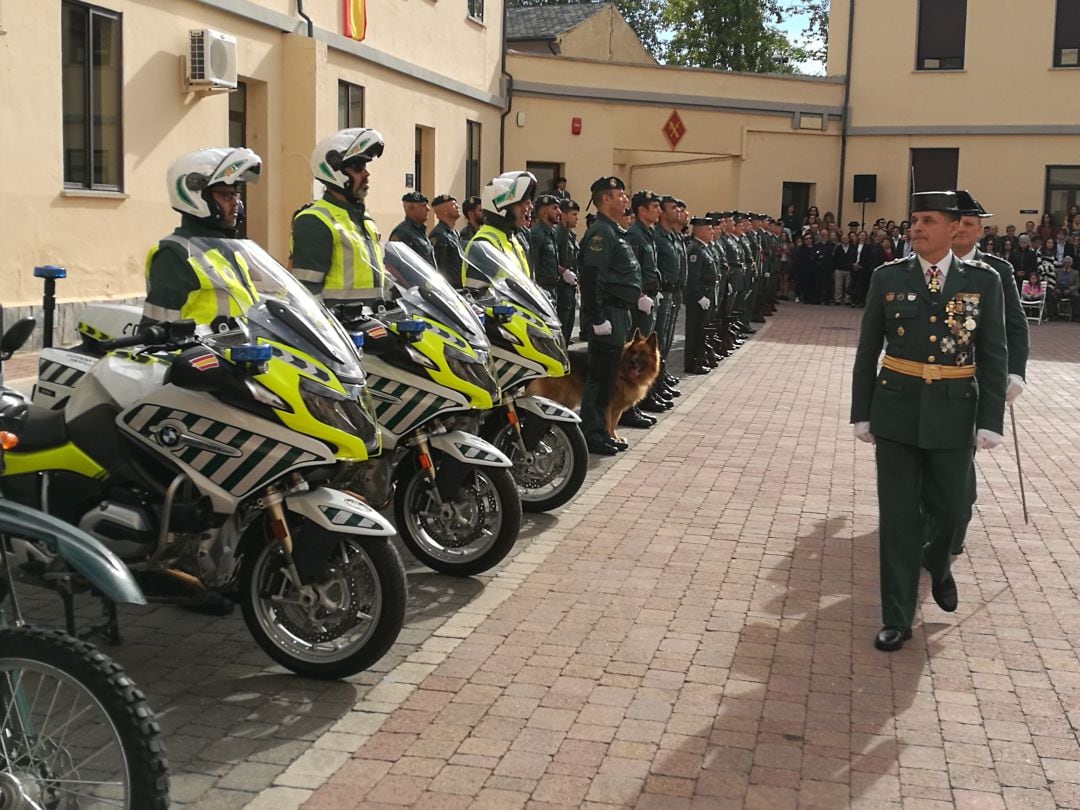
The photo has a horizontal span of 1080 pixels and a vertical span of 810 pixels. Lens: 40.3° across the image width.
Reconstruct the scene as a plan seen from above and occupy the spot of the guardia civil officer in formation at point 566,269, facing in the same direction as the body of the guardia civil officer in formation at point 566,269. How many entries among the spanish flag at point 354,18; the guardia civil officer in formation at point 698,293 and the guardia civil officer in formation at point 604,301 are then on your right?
1

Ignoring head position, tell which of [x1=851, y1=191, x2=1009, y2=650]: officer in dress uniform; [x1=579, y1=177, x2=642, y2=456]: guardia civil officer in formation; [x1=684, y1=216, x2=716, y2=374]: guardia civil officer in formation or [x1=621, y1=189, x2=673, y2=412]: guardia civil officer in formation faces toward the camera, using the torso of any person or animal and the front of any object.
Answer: the officer in dress uniform

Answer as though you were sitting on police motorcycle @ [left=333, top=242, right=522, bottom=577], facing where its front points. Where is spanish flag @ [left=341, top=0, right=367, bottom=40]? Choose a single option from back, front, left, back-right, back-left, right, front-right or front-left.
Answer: back-left

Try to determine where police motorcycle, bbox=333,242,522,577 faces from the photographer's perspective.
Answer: facing the viewer and to the right of the viewer

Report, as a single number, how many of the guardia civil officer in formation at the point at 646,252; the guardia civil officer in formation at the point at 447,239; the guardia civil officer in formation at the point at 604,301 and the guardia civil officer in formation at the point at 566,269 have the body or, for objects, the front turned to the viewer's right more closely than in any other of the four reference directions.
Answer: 4

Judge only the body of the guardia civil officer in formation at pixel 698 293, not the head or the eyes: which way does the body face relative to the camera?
to the viewer's right

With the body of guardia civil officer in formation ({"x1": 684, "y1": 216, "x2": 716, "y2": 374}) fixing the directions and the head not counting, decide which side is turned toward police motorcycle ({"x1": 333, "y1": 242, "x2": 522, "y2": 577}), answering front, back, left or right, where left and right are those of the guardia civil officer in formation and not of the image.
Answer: right

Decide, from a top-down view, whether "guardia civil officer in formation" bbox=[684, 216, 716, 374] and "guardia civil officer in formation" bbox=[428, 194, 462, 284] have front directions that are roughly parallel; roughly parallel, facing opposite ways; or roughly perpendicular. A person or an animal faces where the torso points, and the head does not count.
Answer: roughly parallel

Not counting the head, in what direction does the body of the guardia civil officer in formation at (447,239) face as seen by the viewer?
to the viewer's right

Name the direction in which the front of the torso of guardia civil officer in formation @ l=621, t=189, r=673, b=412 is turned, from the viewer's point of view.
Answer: to the viewer's right

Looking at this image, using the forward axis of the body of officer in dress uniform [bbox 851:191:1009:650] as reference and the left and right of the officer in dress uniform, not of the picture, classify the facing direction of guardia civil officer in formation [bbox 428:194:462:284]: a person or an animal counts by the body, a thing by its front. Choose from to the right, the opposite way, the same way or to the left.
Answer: to the left

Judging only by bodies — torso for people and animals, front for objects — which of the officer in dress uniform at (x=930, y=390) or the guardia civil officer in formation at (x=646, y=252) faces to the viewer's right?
the guardia civil officer in formation

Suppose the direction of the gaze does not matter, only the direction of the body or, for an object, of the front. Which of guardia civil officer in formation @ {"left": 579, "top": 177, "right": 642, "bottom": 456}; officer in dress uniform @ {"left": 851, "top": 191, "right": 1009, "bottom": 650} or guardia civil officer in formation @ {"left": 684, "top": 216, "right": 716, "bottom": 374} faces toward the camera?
the officer in dress uniform

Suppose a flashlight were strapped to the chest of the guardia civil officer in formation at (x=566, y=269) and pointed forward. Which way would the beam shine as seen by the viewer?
to the viewer's right

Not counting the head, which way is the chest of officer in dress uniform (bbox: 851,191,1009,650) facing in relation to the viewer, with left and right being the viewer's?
facing the viewer

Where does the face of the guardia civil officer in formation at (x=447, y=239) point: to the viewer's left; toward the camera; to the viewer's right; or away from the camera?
to the viewer's right

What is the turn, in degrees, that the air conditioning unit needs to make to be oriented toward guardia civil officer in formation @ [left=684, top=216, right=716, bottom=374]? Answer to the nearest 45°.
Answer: approximately 45° to its left

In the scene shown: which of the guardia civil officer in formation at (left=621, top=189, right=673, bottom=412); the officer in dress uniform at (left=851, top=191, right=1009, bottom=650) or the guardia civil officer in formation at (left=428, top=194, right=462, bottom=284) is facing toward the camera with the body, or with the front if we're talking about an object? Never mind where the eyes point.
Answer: the officer in dress uniform
